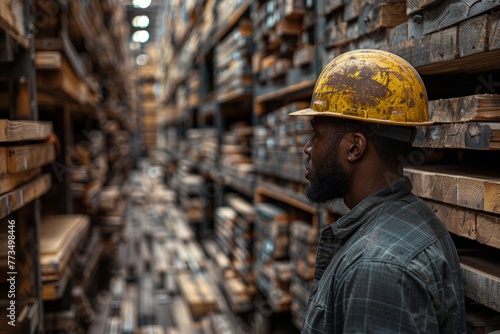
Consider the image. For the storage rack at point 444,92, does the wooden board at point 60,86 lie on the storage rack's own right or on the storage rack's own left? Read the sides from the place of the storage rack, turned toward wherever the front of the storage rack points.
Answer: on the storage rack's own right

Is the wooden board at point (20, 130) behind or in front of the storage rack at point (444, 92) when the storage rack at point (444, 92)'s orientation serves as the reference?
in front

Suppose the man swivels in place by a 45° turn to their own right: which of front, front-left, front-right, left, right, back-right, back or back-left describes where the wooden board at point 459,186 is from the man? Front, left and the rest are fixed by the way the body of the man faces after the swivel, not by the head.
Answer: right

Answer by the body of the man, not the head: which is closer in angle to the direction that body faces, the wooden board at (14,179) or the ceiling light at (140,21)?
the wooden board

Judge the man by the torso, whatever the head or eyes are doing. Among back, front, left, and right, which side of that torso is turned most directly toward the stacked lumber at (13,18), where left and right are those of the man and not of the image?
front

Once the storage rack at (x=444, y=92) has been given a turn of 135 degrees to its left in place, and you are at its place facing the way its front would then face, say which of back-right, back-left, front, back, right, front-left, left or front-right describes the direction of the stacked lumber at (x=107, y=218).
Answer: back-left

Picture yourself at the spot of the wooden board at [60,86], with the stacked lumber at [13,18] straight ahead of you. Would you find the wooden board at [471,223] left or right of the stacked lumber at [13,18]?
left

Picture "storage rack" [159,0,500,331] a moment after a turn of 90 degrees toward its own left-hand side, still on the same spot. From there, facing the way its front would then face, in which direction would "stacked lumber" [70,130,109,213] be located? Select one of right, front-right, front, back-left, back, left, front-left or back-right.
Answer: back

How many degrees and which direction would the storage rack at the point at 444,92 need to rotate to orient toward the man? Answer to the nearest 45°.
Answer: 0° — it already faces them

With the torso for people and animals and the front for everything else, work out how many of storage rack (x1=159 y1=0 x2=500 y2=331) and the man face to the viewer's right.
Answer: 0

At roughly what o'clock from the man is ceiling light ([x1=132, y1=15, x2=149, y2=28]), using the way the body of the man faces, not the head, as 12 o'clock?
The ceiling light is roughly at 2 o'clock from the man.

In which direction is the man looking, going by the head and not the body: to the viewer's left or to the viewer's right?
to the viewer's left

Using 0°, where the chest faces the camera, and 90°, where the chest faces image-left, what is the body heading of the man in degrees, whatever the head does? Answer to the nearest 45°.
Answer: approximately 90°

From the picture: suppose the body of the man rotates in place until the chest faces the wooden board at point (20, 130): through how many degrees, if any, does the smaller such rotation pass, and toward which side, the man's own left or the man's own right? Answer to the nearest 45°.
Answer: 0° — they already face it
